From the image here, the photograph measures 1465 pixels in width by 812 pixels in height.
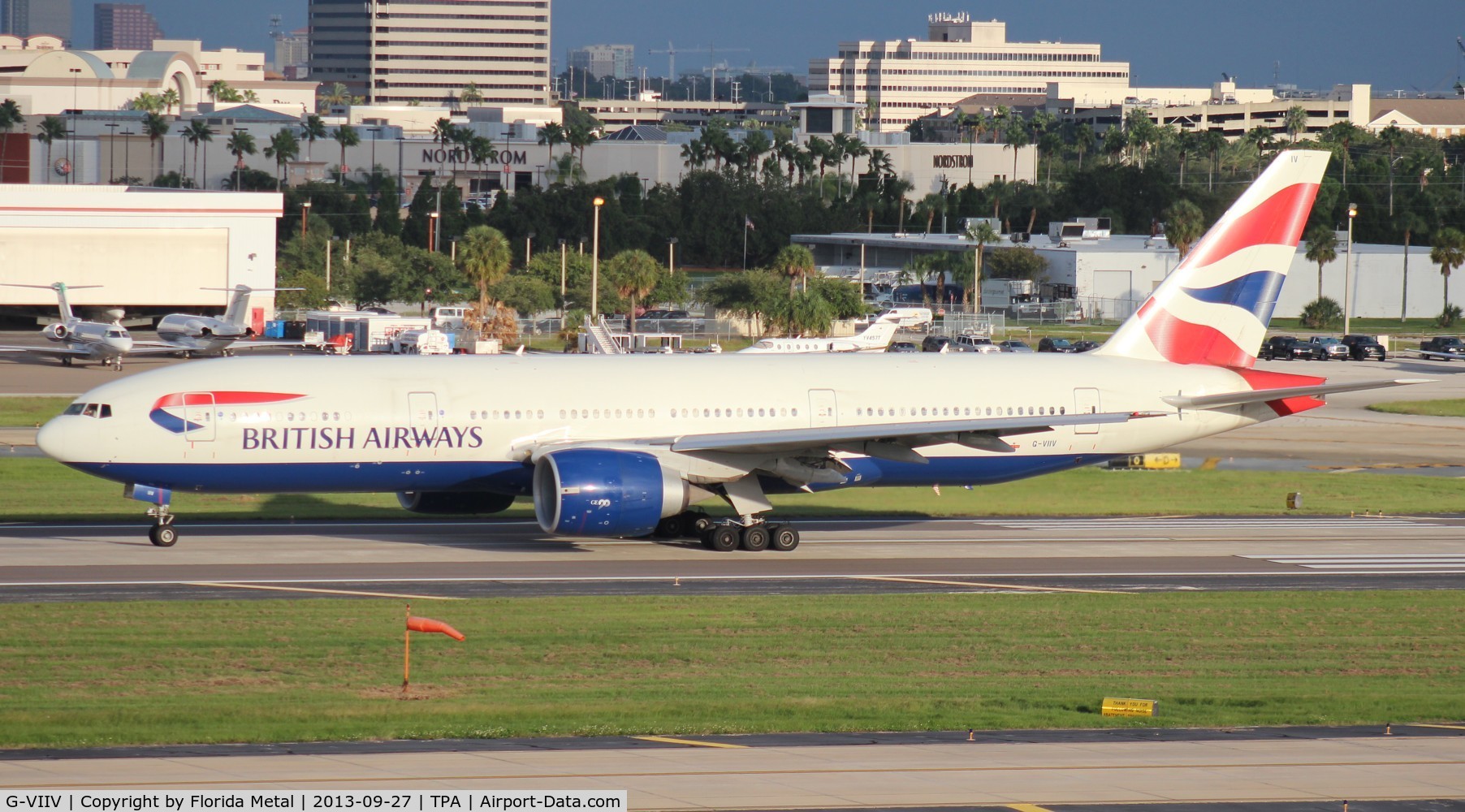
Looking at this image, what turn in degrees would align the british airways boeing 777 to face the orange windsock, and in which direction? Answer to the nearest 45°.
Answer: approximately 90° to its left

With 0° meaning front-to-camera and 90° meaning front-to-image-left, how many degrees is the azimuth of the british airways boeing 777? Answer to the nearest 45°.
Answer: approximately 90°
